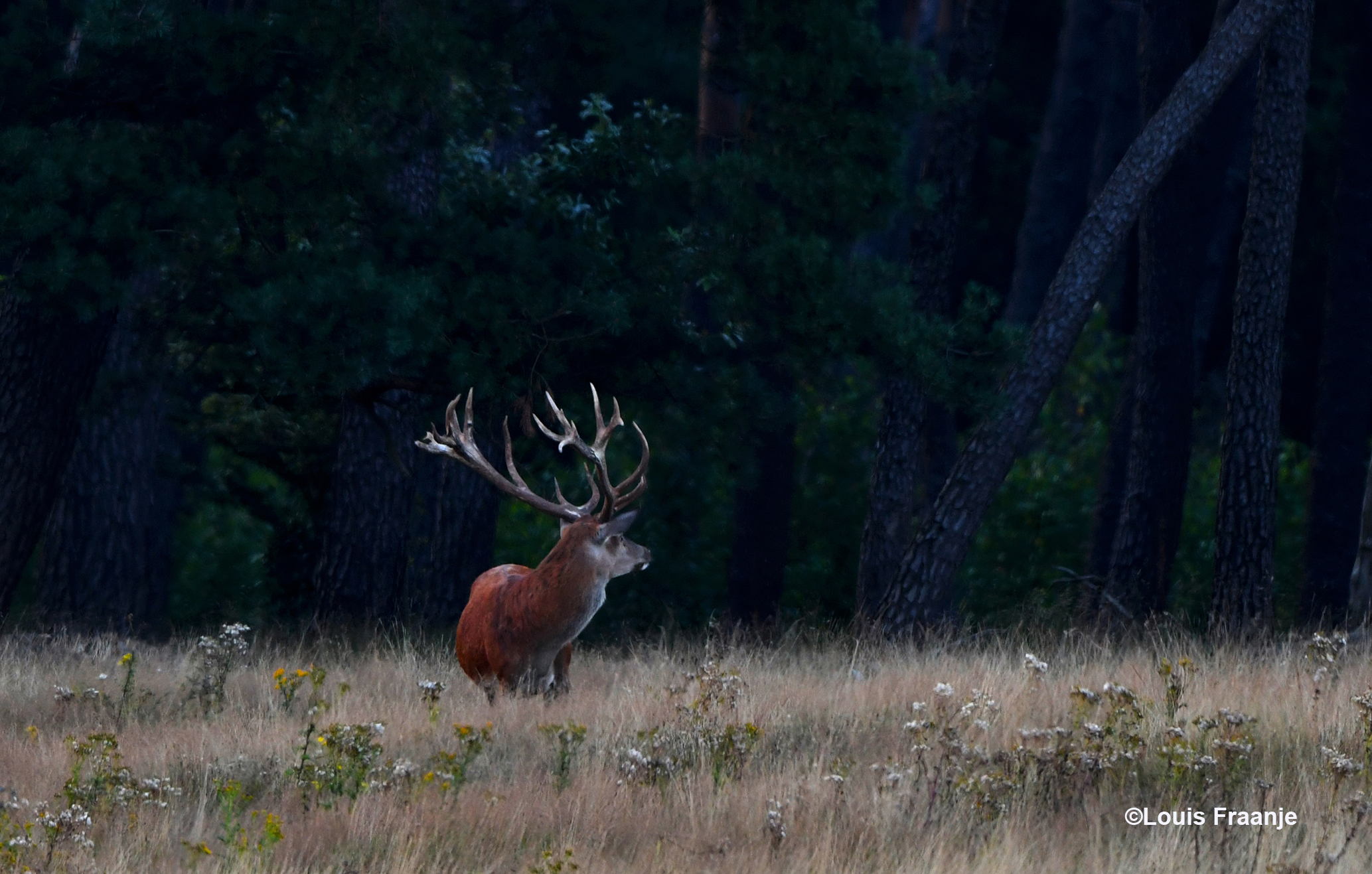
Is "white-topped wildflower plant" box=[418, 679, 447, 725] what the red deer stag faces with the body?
no

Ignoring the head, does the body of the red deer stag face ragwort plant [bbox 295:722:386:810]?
no

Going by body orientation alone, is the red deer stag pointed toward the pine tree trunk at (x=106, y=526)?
no

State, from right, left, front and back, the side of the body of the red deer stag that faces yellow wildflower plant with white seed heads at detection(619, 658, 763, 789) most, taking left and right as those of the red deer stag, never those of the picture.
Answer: front

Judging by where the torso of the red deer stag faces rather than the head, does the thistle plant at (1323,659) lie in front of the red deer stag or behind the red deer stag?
in front

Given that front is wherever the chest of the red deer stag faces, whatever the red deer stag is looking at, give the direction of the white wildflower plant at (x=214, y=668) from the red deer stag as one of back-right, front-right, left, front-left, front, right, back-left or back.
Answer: back-right

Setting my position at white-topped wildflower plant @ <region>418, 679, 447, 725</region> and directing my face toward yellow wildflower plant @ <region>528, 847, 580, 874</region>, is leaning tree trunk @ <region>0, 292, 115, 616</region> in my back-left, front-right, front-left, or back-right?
back-right

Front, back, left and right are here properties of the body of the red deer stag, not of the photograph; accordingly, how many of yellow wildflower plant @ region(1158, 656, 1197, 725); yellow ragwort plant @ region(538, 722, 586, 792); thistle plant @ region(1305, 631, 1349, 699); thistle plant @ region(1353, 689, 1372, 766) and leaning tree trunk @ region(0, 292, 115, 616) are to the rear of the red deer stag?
1

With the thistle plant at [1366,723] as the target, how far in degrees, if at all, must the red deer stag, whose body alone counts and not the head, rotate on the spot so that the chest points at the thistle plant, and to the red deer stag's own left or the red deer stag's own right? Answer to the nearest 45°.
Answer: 0° — it already faces it
